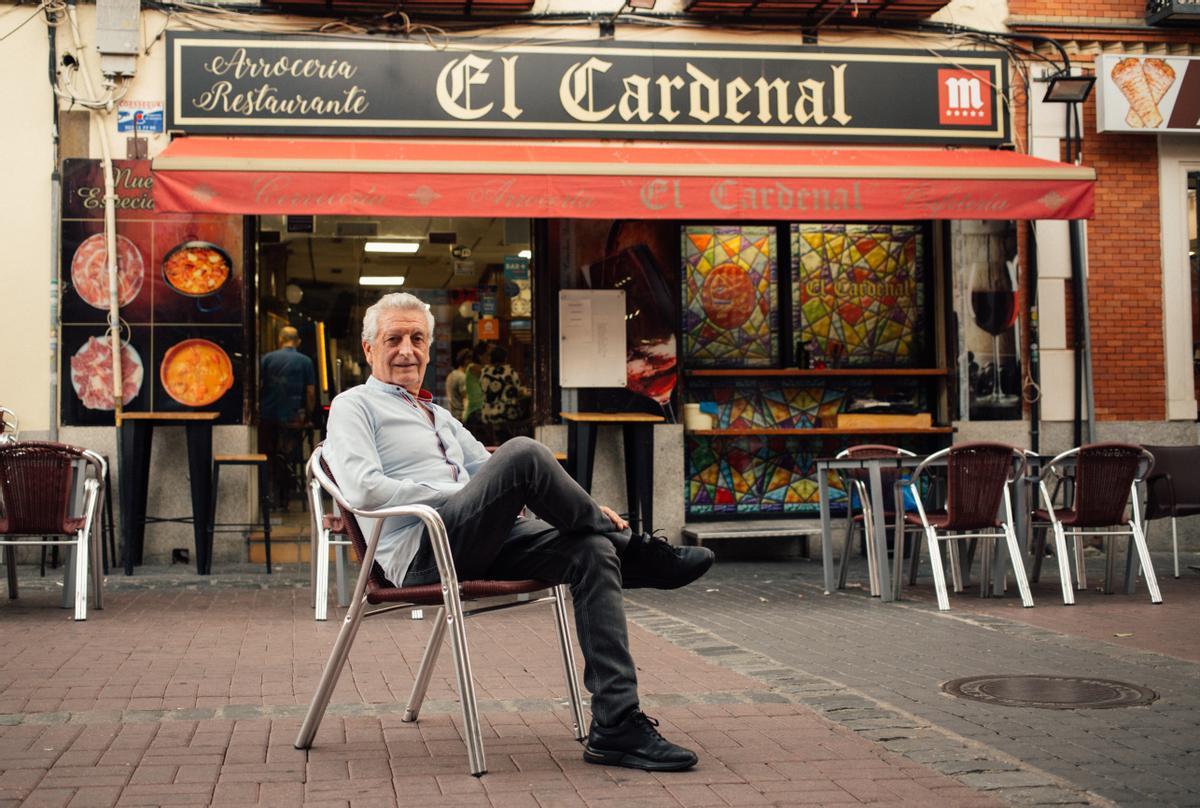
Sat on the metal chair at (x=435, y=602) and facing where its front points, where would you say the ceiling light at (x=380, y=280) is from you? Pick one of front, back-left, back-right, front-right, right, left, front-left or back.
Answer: back-left

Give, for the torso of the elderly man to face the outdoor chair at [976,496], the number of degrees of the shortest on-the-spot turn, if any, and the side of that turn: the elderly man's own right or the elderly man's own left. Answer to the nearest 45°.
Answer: approximately 90° to the elderly man's own left

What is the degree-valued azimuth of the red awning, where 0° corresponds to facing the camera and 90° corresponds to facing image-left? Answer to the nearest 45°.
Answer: approximately 0°

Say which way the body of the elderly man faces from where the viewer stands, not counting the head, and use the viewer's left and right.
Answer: facing the viewer and to the right of the viewer

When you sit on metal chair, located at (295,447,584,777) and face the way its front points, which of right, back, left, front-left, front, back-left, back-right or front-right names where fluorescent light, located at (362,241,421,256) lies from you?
back-left

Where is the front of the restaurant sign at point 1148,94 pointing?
toward the camera

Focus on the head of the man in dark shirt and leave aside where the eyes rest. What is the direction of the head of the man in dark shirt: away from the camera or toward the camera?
away from the camera

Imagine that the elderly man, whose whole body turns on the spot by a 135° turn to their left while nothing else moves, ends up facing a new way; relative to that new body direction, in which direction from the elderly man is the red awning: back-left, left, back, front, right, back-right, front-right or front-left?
front

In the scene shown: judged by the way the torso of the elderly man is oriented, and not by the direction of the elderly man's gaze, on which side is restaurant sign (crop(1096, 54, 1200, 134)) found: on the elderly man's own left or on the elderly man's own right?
on the elderly man's own left

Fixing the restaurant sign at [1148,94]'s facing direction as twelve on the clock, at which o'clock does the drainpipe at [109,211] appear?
The drainpipe is roughly at 2 o'clock from the restaurant sign.

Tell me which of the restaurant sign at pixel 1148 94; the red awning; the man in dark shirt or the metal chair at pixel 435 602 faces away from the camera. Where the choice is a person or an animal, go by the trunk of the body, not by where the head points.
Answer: the man in dark shirt

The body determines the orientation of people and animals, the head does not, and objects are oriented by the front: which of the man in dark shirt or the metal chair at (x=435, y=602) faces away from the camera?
the man in dark shirt

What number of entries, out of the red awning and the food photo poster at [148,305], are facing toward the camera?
2

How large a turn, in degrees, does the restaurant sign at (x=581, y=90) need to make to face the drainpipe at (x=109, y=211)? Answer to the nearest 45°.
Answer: approximately 90° to its right
